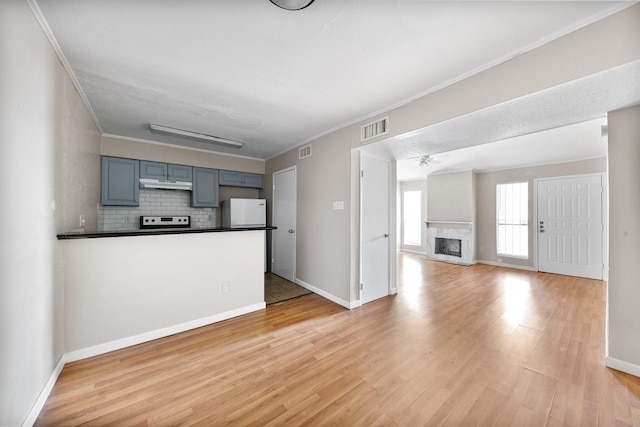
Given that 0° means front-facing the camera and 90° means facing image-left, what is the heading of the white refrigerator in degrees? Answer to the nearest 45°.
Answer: approximately 0°

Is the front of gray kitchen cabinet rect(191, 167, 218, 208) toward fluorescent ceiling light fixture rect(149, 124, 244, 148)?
yes

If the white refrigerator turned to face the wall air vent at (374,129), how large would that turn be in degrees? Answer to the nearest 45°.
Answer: approximately 45° to its left

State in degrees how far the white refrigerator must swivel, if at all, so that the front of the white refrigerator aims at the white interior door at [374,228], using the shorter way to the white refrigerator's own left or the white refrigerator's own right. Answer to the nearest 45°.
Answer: approximately 45° to the white refrigerator's own left

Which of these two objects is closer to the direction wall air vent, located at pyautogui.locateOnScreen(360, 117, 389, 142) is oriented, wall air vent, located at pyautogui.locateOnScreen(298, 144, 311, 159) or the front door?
the wall air vent, located at pyautogui.locateOnScreen(298, 144, 311, 159)

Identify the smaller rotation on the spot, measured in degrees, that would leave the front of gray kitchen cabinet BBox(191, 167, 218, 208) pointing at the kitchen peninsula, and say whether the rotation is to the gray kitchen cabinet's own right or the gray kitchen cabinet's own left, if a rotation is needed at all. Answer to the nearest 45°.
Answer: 0° — it already faces it

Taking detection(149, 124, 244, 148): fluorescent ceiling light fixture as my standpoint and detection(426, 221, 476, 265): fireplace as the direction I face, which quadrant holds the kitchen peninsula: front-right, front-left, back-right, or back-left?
back-right

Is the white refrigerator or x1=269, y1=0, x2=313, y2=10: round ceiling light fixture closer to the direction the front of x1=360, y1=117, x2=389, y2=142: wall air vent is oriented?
the round ceiling light fixture

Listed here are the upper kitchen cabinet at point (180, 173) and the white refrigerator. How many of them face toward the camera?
2

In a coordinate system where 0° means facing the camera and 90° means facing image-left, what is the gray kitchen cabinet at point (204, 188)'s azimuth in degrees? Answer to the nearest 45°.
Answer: approximately 0°
